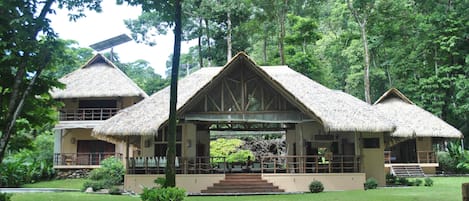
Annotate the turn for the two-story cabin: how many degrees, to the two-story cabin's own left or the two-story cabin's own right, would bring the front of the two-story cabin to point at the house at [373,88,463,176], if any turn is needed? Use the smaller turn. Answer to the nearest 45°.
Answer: approximately 90° to the two-story cabin's own left

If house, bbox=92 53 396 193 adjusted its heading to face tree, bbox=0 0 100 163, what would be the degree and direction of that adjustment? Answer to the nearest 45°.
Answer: approximately 45° to its right

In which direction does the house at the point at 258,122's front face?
toward the camera

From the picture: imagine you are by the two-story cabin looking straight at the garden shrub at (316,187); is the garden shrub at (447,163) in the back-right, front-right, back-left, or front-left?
front-left

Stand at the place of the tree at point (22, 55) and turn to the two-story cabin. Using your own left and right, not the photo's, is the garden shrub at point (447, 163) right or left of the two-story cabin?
right

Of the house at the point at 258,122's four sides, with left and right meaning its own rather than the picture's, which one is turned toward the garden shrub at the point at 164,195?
front

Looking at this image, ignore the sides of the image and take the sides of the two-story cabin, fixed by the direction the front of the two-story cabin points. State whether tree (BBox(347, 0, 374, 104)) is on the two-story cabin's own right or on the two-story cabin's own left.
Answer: on the two-story cabin's own left

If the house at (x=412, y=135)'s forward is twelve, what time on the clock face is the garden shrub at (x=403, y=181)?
The garden shrub is roughly at 12 o'clock from the house.

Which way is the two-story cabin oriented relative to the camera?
toward the camera

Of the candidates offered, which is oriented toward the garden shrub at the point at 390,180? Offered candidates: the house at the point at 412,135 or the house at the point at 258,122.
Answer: the house at the point at 412,135

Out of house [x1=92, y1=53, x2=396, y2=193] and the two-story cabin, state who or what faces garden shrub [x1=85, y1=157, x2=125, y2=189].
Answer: the two-story cabin

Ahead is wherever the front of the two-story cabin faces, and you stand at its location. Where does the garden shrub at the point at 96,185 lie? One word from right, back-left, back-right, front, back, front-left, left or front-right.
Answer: front

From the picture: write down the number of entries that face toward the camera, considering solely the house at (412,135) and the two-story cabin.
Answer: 2

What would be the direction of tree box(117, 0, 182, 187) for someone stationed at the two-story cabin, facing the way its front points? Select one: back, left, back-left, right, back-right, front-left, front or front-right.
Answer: front

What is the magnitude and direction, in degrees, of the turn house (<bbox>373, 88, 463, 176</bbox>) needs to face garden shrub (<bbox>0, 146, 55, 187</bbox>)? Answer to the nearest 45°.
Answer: approximately 45° to its right
